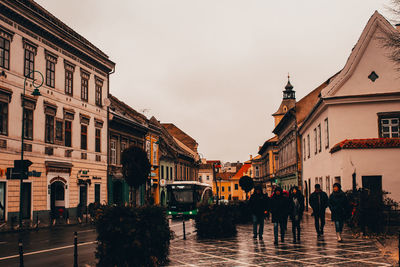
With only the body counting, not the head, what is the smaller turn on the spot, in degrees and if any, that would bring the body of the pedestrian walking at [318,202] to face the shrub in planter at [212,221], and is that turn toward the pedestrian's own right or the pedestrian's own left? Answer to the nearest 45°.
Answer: approximately 90° to the pedestrian's own right

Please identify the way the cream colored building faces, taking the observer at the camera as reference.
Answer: facing the viewer and to the right of the viewer

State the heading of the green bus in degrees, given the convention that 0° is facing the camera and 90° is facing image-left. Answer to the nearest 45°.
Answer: approximately 0°

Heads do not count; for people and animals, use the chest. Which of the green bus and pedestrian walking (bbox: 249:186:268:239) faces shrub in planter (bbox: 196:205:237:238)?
the green bus

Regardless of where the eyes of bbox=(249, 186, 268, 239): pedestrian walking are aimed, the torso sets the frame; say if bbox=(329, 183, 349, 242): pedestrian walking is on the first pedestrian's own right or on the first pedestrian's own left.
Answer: on the first pedestrian's own left

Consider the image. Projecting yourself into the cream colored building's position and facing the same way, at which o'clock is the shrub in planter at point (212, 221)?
The shrub in planter is roughly at 1 o'clock from the cream colored building.

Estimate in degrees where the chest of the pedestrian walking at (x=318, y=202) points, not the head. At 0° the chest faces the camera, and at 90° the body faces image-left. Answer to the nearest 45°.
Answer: approximately 0°

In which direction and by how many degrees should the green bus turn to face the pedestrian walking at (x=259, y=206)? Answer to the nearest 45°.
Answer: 0° — it already faces them

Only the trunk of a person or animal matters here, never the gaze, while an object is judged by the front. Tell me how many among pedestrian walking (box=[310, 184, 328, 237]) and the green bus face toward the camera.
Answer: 2

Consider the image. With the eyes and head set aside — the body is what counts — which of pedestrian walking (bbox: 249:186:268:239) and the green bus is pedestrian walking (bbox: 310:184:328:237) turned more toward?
the pedestrian walking

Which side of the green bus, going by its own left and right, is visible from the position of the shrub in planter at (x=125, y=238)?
front

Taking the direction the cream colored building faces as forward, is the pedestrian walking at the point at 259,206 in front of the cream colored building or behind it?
in front

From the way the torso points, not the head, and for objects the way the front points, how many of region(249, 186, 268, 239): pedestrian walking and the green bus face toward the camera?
2
